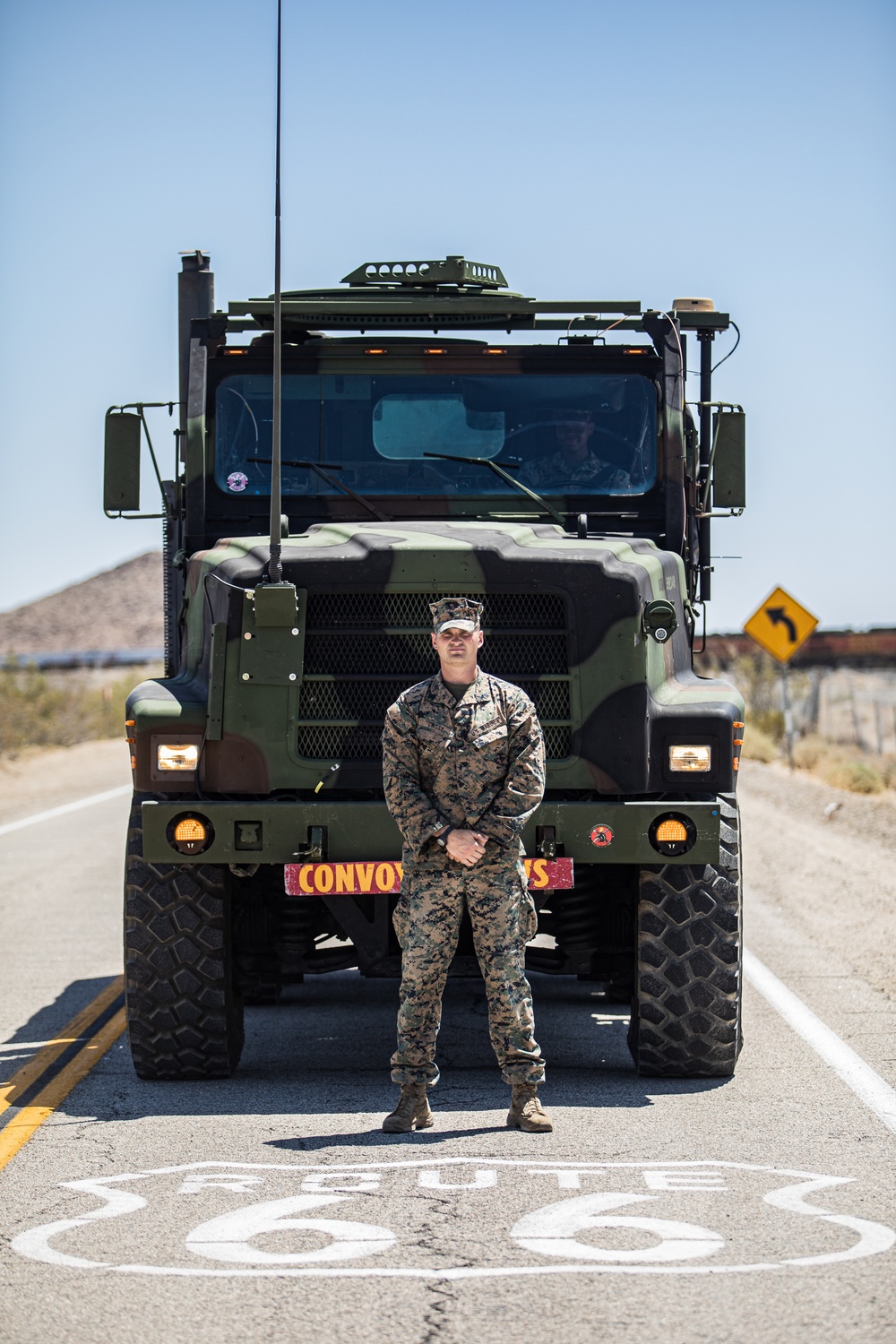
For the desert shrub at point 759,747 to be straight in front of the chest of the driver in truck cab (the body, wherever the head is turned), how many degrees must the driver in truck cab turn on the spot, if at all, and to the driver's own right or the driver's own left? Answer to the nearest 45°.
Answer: approximately 180°

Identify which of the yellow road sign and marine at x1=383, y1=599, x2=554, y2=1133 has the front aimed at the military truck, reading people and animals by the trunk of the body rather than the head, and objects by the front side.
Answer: the yellow road sign

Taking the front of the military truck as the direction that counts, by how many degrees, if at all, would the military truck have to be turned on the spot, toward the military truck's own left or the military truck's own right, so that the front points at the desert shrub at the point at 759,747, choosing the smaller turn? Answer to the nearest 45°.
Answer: approximately 180°

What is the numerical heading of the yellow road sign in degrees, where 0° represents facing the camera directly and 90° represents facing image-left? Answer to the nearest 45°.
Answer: approximately 0°

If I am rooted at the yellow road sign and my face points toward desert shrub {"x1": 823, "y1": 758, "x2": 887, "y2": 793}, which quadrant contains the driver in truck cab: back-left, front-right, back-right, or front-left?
front-right

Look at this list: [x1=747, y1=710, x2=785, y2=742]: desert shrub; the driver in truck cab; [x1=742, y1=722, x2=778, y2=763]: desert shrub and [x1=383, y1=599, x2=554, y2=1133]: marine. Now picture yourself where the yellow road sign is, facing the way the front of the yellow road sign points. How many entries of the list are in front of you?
2

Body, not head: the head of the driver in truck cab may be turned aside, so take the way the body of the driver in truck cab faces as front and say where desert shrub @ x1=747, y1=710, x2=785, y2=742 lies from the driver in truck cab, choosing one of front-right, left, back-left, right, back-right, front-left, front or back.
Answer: back

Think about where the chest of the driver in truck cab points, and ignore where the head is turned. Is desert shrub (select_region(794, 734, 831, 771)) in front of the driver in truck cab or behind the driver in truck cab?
behind

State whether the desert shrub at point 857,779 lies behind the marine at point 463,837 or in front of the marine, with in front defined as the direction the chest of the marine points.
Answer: behind

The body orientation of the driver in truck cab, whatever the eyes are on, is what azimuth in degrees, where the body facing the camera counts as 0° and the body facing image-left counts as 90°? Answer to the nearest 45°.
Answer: approximately 0°
